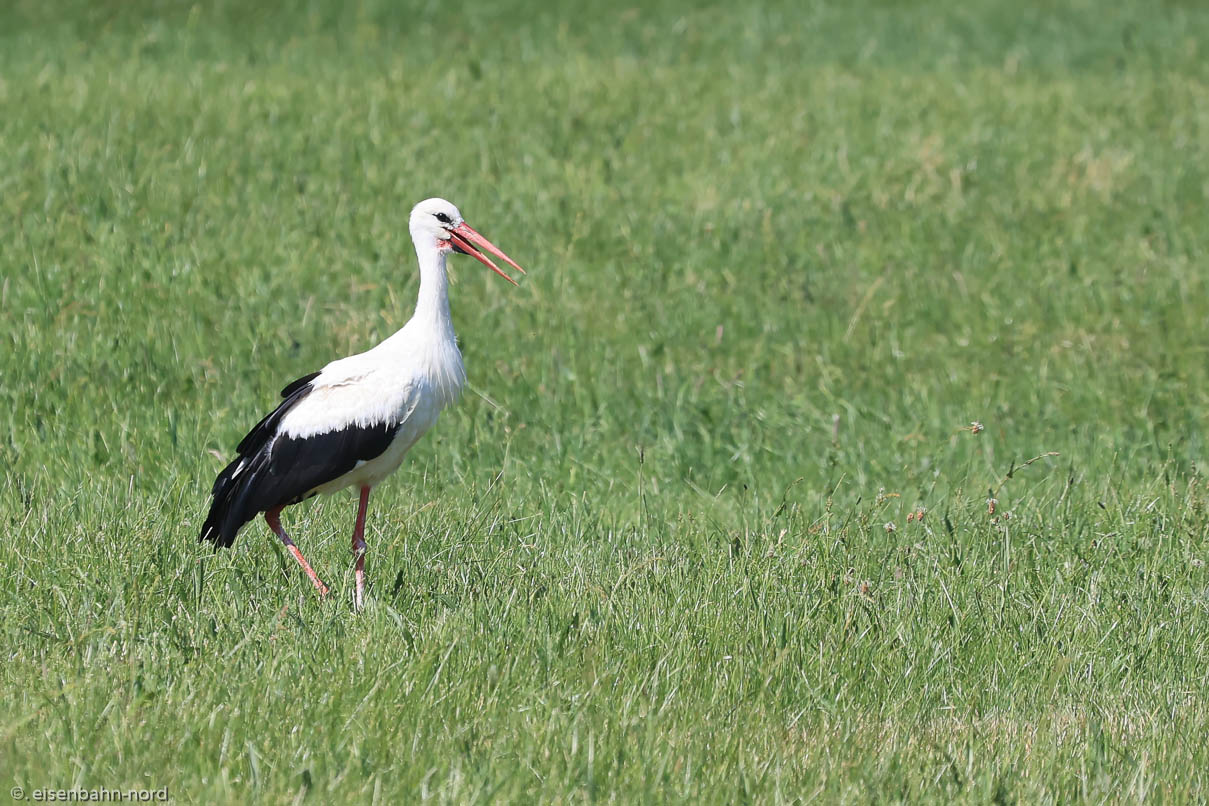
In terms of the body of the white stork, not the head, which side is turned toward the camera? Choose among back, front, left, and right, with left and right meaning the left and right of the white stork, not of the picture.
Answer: right
